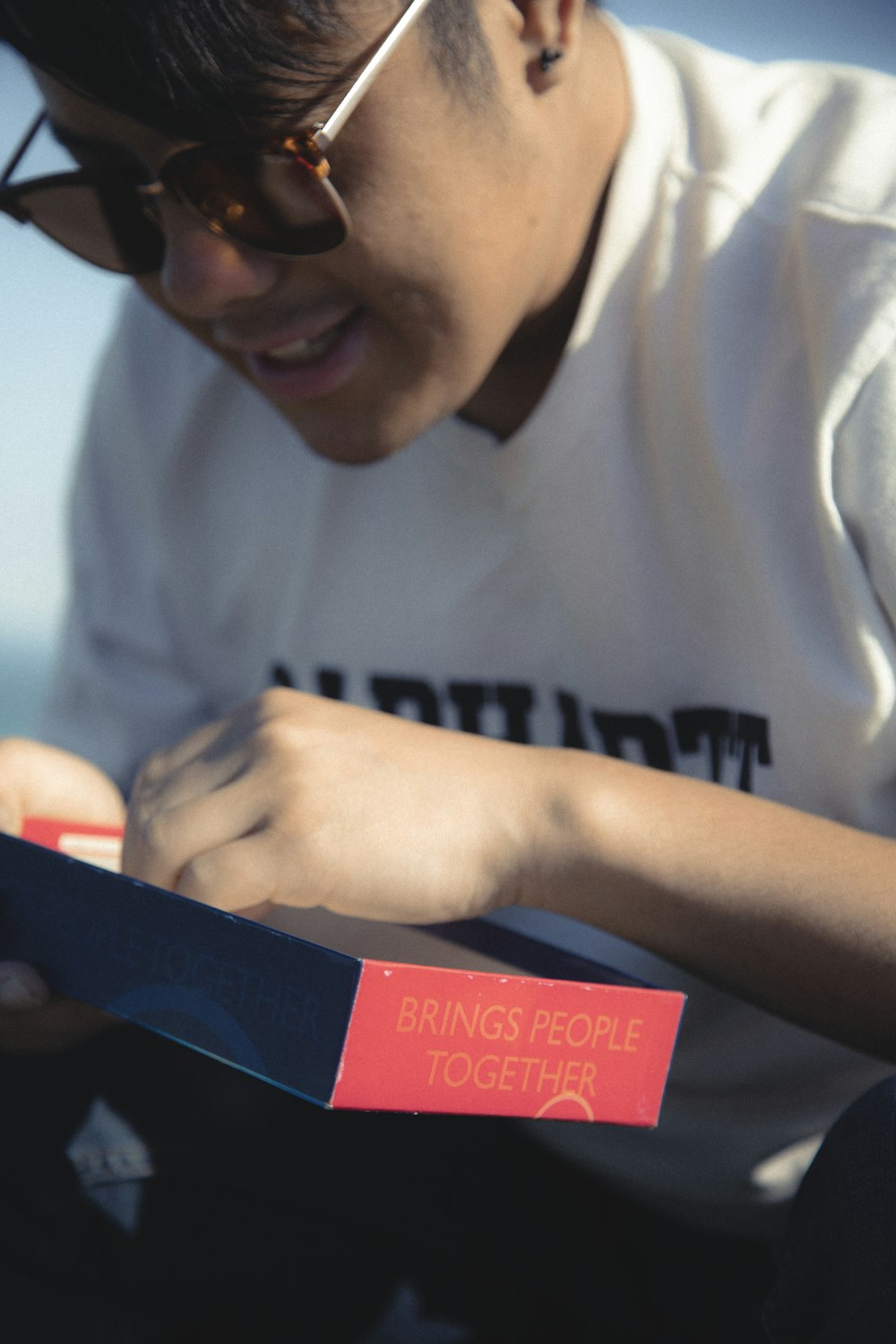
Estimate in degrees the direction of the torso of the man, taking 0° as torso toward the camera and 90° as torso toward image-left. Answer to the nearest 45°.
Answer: approximately 45°
